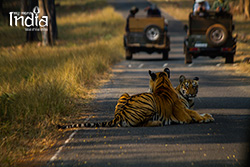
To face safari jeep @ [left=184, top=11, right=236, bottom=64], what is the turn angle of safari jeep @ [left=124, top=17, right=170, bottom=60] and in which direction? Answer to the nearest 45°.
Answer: approximately 135° to its right

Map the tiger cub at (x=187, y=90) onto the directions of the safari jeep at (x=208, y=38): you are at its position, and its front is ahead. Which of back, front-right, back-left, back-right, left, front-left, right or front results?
back

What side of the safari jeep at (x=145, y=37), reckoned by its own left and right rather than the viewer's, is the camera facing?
back

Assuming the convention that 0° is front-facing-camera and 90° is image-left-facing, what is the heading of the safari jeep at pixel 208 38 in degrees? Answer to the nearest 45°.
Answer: approximately 180°

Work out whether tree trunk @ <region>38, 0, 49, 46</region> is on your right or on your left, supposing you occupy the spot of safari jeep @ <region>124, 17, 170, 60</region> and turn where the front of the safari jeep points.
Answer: on your left

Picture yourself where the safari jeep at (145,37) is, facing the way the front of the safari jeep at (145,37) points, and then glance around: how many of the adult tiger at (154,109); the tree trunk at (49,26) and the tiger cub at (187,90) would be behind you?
2

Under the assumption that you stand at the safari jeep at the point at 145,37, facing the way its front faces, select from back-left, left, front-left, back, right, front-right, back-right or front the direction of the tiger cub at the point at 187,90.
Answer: back

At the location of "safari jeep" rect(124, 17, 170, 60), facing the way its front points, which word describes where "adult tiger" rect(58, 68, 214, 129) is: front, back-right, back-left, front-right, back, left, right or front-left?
back

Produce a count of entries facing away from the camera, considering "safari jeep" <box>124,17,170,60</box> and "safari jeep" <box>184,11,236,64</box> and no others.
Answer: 2

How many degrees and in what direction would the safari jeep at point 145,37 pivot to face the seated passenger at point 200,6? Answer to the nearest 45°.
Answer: approximately 135° to its right

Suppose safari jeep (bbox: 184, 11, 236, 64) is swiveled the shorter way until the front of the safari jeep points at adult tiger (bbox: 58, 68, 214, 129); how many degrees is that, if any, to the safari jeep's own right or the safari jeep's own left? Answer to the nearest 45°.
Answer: approximately 180°
